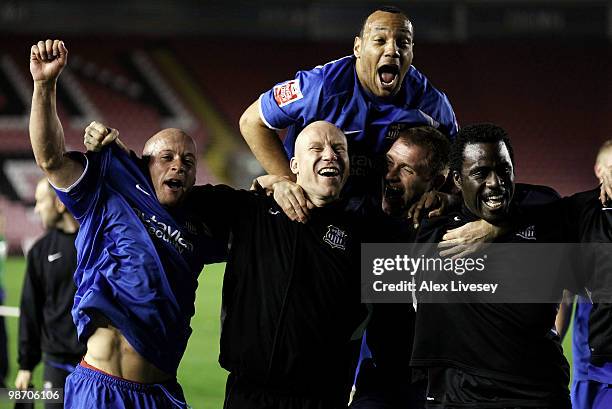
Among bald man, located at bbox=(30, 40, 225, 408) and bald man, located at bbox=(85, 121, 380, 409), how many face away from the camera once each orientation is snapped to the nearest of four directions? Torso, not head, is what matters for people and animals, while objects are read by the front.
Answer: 0

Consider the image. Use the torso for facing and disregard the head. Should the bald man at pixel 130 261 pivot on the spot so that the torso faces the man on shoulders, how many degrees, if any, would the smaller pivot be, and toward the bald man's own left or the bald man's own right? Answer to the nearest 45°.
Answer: approximately 45° to the bald man's own left

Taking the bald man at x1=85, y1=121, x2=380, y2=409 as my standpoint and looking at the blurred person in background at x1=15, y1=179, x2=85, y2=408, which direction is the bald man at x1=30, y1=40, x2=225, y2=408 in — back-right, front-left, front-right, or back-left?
front-left

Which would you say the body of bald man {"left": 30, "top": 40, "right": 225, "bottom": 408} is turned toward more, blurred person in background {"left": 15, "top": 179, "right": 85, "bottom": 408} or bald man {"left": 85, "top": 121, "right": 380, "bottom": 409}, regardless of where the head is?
the bald man

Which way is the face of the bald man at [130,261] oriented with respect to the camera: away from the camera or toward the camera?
toward the camera

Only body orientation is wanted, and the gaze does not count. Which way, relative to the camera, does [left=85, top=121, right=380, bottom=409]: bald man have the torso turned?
toward the camera

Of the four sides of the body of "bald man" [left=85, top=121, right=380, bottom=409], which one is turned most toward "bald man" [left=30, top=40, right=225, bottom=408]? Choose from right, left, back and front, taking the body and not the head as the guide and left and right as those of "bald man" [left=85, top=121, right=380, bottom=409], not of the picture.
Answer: right

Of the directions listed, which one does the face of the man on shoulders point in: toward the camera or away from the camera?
toward the camera

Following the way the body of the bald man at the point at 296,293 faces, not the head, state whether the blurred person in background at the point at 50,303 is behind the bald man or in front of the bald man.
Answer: behind

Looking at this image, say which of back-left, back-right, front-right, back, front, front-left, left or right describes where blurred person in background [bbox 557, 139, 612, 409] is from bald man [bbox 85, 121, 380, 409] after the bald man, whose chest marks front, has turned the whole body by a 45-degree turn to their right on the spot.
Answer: back

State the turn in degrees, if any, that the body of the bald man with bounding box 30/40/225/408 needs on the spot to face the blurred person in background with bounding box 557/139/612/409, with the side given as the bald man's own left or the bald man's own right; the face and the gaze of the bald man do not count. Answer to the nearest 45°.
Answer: approximately 45° to the bald man's own left

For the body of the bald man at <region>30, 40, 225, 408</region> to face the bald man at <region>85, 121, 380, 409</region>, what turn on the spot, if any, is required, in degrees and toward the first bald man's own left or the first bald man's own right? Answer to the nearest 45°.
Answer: approximately 90° to the first bald man's own left
